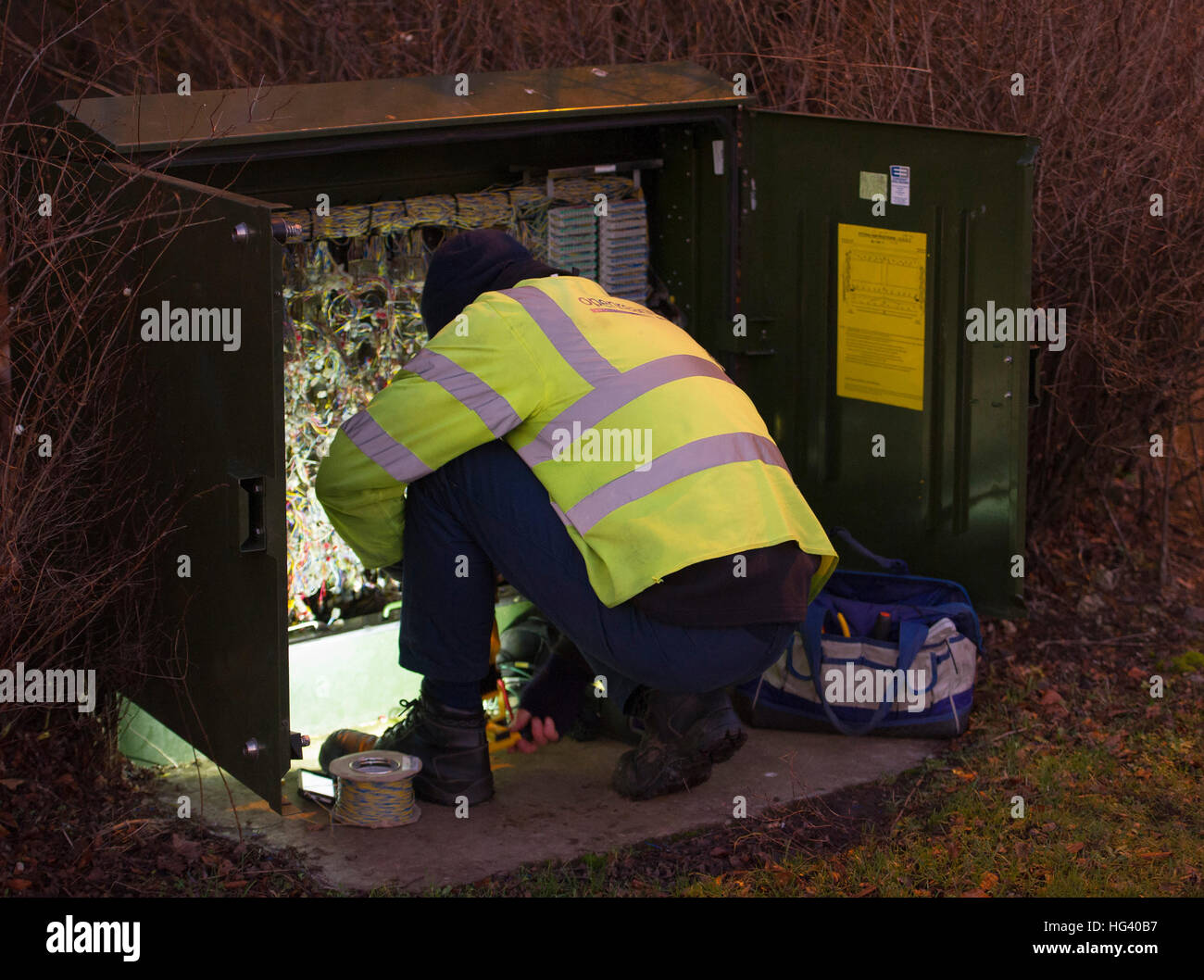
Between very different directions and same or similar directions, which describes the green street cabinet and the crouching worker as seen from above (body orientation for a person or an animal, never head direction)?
very different directions

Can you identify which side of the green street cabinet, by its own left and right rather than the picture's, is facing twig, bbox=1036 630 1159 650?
left

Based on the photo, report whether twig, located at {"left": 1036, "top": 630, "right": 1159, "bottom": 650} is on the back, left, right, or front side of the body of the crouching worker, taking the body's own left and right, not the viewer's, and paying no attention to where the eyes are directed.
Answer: right

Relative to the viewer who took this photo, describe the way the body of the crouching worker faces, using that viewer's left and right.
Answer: facing away from the viewer and to the left of the viewer

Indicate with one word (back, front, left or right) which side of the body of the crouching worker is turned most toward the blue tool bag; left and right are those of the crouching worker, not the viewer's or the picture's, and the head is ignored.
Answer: right

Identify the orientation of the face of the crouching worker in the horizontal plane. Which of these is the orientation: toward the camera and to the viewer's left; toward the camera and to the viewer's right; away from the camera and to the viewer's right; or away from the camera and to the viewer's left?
away from the camera and to the viewer's left

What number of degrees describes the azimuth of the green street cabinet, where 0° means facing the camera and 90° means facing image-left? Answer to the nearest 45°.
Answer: approximately 315°

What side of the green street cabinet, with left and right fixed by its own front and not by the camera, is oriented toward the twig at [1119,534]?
left
